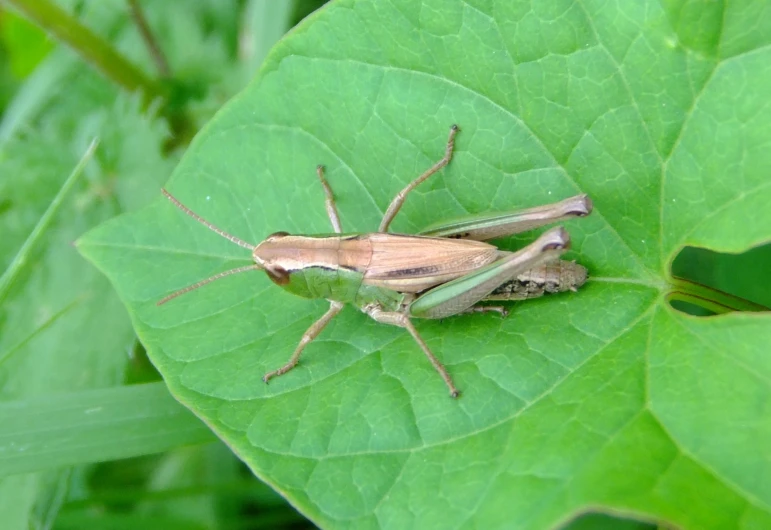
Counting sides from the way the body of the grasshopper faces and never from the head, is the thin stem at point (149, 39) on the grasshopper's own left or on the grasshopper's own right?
on the grasshopper's own right

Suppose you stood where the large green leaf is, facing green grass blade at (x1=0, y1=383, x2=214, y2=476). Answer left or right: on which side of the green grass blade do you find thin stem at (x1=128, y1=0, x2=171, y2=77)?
right

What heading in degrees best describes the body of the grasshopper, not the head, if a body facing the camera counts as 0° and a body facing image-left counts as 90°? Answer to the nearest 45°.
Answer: approximately 90°
